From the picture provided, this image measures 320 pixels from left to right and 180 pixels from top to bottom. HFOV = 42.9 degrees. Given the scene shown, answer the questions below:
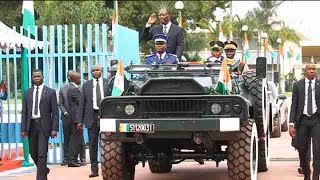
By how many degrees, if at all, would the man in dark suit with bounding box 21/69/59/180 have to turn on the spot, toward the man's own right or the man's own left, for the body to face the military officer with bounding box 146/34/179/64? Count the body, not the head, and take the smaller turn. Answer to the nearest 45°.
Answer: approximately 90° to the man's own left

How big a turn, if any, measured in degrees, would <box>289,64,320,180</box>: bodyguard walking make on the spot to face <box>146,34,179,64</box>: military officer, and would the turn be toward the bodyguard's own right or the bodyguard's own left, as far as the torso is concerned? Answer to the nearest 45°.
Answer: approximately 90° to the bodyguard's own right

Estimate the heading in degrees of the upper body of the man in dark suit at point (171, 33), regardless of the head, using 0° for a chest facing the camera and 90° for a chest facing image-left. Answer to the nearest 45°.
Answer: approximately 45°

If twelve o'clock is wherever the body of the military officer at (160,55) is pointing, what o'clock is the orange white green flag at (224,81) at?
The orange white green flag is roughly at 11 o'clock from the military officer.
